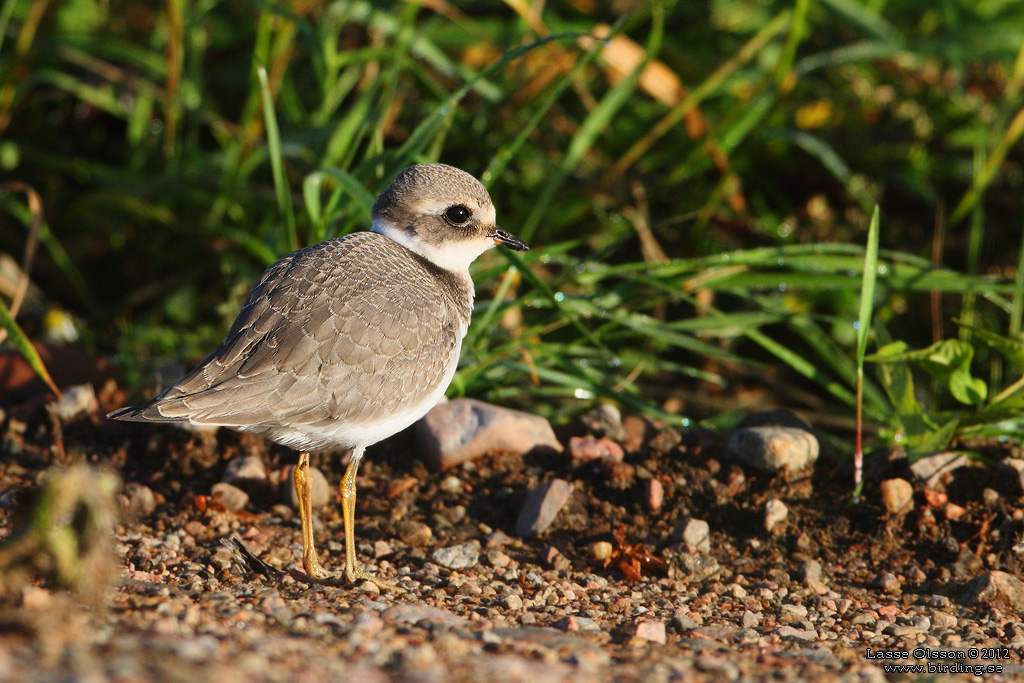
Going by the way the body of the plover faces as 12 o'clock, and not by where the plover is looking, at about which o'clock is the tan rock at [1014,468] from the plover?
The tan rock is roughly at 12 o'clock from the plover.

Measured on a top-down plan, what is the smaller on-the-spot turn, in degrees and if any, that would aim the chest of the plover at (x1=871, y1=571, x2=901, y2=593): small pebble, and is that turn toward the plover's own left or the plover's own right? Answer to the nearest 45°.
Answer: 0° — it already faces it

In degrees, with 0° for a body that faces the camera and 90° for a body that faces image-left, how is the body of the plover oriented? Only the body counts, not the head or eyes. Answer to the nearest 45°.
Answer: approximately 270°

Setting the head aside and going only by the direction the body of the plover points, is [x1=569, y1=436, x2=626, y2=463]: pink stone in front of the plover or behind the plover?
in front

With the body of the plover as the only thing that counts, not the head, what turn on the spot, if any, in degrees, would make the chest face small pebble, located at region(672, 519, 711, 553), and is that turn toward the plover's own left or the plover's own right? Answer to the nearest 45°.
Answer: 0° — it already faces it

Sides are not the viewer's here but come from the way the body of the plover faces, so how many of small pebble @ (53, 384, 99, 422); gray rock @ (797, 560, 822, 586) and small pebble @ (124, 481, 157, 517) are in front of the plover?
1

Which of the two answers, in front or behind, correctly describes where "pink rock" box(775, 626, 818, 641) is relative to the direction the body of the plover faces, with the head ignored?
in front

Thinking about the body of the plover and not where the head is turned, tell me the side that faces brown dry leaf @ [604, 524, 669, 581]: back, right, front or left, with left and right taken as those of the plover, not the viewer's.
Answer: front

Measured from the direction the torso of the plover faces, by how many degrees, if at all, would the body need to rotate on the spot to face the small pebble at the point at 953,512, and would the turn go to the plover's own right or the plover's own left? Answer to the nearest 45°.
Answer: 0° — it already faces it

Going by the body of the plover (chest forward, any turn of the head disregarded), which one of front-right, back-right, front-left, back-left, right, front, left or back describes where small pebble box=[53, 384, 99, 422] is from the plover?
back-left

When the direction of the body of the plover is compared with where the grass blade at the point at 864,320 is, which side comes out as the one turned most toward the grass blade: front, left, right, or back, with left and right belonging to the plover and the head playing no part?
front
